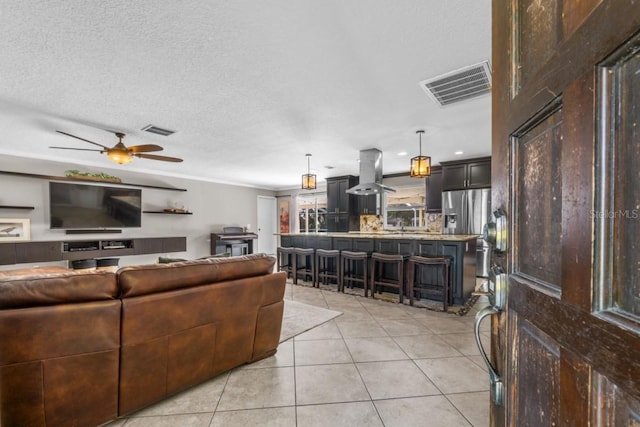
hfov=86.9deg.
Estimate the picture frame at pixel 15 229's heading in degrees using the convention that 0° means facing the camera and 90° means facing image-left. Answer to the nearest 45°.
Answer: approximately 0°

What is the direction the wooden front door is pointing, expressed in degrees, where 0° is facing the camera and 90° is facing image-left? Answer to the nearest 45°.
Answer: approximately 45°

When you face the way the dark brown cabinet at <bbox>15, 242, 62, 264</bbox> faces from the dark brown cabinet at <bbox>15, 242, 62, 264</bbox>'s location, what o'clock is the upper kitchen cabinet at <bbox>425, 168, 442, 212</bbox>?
The upper kitchen cabinet is roughly at 10 o'clock from the dark brown cabinet.

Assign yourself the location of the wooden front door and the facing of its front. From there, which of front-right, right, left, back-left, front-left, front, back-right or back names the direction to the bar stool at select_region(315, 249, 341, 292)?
right

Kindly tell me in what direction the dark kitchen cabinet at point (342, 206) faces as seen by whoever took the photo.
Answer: facing the viewer and to the left of the viewer

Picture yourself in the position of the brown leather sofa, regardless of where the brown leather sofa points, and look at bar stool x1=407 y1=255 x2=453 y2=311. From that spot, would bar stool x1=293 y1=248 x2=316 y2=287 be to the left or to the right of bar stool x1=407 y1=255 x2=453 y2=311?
left

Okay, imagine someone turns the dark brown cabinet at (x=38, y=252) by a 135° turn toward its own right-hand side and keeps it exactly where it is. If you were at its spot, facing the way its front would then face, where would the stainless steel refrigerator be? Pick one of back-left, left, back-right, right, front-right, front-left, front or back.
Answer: back

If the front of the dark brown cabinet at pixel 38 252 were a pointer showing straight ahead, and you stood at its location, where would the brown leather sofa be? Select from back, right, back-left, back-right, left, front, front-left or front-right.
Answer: front

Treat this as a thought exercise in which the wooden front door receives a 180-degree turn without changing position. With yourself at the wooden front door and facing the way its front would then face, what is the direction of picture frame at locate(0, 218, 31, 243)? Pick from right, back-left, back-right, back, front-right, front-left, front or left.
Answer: back-left

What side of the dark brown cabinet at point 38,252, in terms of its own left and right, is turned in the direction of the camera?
front

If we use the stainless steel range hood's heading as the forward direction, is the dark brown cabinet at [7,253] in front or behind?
in front

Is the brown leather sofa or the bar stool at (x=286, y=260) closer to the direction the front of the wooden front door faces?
the brown leather sofa
